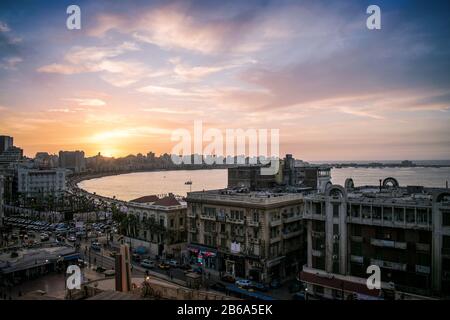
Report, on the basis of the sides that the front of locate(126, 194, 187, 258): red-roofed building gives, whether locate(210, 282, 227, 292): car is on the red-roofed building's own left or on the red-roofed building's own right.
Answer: on the red-roofed building's own left

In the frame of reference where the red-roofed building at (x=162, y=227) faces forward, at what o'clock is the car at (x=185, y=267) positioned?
The car is roughly at 10 o'clock from the red-roofed building.

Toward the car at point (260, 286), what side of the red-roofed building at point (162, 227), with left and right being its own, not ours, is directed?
left

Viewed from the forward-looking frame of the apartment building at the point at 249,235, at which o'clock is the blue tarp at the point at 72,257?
The blue tarp is roughly at 2 o'clock from the apartment building.

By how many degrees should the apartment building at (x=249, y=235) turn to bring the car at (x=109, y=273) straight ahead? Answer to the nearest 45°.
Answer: approximately 45° to its right

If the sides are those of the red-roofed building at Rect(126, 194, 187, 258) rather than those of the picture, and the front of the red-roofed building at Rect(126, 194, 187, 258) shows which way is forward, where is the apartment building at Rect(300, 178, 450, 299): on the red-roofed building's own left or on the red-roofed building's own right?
on the red-roofed building's own left

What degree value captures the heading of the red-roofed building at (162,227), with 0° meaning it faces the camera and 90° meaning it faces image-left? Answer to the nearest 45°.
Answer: approximately 45°

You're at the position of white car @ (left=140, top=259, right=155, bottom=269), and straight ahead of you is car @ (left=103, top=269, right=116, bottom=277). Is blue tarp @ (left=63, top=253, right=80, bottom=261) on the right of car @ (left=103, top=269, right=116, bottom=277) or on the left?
right
